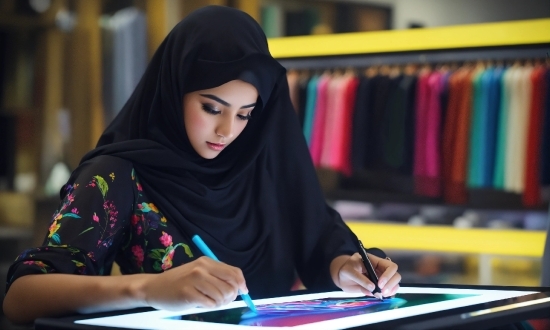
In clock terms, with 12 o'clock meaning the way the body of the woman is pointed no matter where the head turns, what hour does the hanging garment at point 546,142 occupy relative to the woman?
The hanging garment is roughly at 9 o'clock from the woman.

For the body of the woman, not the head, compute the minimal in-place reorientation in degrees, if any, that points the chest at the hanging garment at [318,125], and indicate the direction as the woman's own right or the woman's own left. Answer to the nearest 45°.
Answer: approximately 135° to the woman's own left

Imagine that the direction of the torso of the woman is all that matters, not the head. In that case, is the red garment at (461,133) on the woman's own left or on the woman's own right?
on the woman's own left

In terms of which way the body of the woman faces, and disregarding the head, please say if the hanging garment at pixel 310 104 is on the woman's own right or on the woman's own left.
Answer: on the woman's own left

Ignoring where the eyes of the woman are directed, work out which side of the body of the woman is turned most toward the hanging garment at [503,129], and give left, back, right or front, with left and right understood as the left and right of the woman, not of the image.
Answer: left

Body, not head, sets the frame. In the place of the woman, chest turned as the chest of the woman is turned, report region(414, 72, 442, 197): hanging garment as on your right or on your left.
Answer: on your left

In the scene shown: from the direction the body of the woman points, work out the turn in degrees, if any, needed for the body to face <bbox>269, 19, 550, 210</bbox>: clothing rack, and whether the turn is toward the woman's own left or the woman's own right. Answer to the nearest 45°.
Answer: approximately 90° to the woman's own left

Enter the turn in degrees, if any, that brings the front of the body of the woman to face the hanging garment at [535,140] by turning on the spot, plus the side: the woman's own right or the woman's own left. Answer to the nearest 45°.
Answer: approximately 90° to the woman's own left

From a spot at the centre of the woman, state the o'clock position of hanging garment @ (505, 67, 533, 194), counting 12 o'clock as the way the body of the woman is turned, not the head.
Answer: The hanging garment is roughly at 9 o'clock from the woman.

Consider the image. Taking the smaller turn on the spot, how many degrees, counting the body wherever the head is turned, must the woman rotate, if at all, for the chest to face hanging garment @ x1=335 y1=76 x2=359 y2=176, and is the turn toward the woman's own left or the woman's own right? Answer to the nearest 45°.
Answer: approximately 135° to the woman's own left
